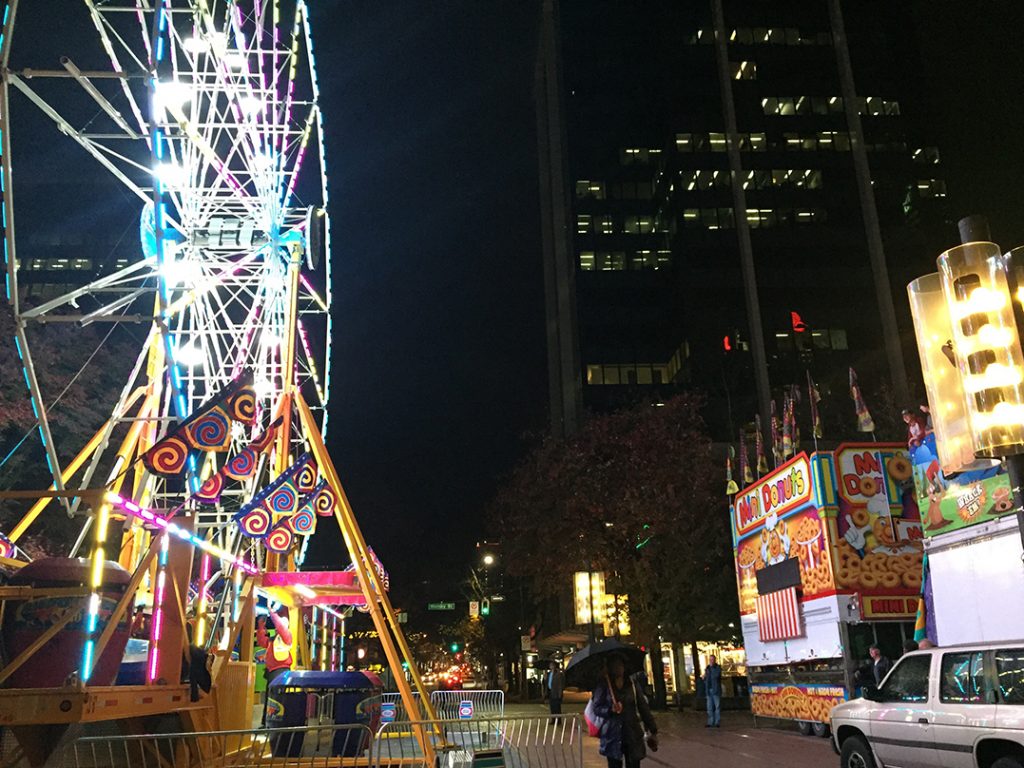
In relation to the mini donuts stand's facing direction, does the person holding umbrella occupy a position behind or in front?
in front

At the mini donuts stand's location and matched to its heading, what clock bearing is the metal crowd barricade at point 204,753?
The metal crowd barricade is roughly at 12 o'clock from the mini donuts stand.

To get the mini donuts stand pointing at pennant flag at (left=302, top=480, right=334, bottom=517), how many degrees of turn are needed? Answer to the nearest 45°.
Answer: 0° — it already faces it

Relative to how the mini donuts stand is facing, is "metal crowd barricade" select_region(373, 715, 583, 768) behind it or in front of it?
in front

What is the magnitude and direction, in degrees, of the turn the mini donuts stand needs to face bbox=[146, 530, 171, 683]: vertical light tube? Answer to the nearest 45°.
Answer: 0° — it already faces it

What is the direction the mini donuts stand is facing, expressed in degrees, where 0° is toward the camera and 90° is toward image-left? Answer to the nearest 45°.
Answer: approximately 45°

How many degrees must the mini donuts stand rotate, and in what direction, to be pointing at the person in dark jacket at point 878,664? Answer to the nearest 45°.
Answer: approximately 45° to its left

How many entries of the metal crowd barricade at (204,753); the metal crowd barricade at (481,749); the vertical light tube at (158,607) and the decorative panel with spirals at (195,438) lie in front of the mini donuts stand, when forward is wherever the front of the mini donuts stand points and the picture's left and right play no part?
4

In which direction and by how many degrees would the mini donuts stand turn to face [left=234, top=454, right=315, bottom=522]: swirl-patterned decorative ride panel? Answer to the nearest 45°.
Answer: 0° — it already faces it

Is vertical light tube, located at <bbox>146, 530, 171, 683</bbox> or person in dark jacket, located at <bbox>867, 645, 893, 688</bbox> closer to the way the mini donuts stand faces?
the vertical light tube

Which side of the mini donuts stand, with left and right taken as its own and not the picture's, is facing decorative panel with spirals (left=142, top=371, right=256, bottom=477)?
front

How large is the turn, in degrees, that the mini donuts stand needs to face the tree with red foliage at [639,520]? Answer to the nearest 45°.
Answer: approximately 90° to its right
